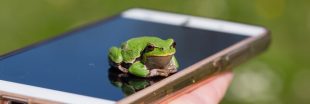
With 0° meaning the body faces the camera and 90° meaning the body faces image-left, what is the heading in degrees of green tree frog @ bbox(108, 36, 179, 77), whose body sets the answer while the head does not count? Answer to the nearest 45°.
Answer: approximately 315°
